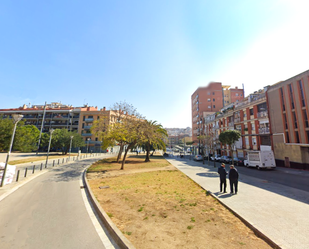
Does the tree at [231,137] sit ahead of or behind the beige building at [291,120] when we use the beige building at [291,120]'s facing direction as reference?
ahead

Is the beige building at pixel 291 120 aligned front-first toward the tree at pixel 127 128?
yes

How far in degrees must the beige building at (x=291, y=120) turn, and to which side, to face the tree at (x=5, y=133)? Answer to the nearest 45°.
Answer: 0° — it already faces it

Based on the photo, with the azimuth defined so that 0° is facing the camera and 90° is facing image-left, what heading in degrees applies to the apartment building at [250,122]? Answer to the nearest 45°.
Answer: approximately 45°

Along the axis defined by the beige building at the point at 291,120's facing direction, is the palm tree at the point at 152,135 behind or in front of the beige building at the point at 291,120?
in front

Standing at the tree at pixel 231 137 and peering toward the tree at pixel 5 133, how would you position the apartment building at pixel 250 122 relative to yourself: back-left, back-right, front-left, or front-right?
back-right

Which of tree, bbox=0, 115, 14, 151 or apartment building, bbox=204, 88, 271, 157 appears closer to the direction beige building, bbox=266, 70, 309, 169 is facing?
the tree

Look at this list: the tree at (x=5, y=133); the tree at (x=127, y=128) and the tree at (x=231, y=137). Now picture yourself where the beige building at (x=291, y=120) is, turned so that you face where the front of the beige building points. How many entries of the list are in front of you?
3

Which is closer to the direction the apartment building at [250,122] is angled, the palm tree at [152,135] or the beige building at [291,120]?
the palm tree

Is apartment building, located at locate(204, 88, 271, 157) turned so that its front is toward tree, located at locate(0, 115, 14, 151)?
yes

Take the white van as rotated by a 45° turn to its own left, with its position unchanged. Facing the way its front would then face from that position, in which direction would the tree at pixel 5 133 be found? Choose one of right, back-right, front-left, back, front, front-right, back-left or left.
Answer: front-left

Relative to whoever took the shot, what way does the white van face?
facing away from the viewer and to the left of the viewer

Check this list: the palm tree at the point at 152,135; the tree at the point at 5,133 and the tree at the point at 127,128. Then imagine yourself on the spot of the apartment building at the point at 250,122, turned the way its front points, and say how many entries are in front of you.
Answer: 3

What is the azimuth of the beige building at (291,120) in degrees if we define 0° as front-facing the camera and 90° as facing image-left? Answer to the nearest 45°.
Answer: approximately 45°

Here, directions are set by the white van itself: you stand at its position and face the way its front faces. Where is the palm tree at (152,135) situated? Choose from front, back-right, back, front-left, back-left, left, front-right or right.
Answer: left
